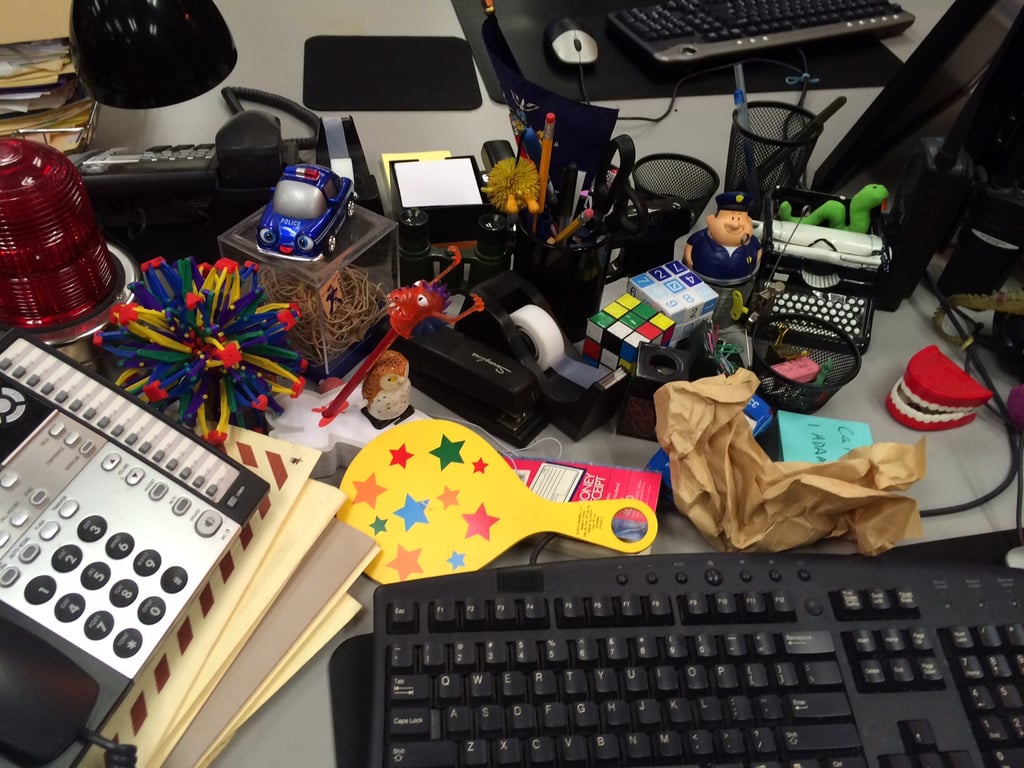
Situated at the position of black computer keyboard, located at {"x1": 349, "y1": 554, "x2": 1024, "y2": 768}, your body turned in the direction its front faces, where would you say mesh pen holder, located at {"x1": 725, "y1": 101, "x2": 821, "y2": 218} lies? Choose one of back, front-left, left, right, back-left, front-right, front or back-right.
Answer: back

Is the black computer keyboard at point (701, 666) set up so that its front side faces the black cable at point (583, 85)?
no

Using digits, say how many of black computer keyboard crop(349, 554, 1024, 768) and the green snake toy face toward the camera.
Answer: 1

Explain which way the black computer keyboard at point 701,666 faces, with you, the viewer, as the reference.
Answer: facing the viewer

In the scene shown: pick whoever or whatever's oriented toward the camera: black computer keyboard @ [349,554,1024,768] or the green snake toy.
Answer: the black computer keyboard

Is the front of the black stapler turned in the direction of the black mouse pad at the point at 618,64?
no

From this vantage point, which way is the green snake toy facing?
to the viewer's right

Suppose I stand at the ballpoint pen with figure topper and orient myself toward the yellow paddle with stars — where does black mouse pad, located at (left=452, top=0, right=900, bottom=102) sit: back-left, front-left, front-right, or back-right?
back-left

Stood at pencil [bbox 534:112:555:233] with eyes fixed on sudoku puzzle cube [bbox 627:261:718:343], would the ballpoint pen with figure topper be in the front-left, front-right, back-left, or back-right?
back-right
